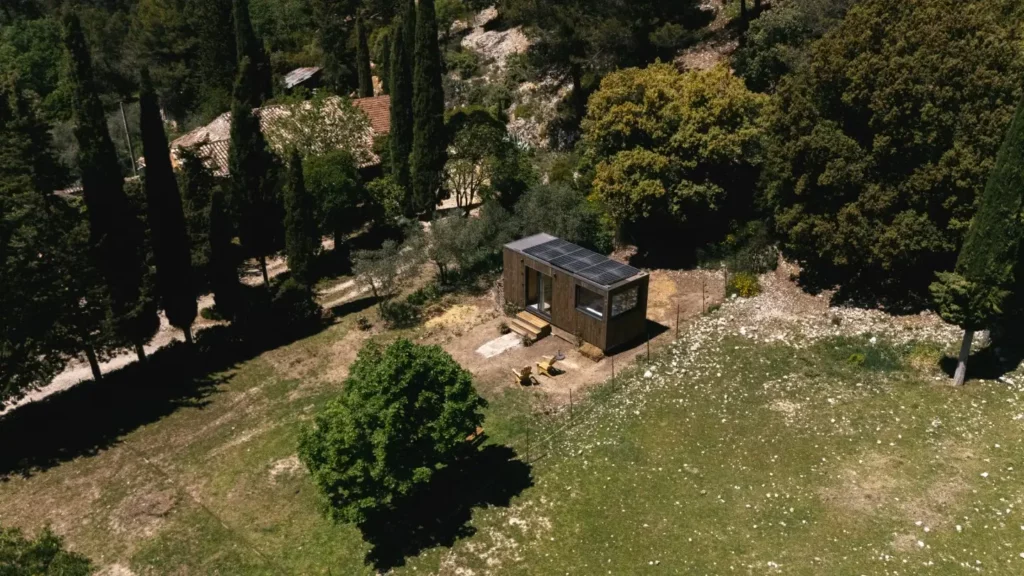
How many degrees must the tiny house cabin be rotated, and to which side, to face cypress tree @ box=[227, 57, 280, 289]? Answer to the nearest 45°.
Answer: approximately 90° to its right

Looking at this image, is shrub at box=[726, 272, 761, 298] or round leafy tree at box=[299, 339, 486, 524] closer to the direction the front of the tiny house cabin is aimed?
the round leafy tree

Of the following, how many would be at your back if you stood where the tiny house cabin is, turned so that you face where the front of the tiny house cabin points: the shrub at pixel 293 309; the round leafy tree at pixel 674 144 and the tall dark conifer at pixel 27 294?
1

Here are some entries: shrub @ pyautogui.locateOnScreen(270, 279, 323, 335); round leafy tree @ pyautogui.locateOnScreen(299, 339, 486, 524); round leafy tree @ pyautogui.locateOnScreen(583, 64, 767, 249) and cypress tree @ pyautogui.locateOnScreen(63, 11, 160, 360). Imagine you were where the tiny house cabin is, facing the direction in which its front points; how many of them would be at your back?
1

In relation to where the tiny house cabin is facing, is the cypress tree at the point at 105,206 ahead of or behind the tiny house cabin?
ahead

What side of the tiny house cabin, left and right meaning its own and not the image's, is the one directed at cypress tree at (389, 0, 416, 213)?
right

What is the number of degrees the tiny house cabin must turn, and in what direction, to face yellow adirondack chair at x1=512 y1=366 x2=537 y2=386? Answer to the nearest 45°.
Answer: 0° — it already faces it

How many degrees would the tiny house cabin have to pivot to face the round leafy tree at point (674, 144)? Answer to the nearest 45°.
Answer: approximately 180°

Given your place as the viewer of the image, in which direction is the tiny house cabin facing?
facing the viewer and to the left of the viewer

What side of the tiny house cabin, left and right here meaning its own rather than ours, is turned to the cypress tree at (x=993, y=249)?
left

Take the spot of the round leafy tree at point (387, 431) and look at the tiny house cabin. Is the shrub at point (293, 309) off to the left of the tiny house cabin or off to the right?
left

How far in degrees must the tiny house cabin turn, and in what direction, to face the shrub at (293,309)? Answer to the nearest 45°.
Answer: approximately 45° to its right

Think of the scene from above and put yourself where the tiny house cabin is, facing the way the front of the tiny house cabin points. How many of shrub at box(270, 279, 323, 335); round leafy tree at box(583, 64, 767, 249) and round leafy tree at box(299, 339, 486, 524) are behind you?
1

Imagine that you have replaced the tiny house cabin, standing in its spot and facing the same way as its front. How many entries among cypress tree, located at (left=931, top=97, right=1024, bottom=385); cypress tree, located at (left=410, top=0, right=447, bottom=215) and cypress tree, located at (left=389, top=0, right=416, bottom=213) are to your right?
2

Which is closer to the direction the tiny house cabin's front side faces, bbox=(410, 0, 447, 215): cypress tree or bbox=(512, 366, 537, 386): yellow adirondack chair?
the yellow adirondack chair

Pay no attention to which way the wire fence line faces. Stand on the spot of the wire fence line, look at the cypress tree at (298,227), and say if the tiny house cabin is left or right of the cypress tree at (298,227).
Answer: right

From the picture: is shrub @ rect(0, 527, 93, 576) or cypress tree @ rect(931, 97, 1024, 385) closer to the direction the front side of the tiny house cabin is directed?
the shrub
